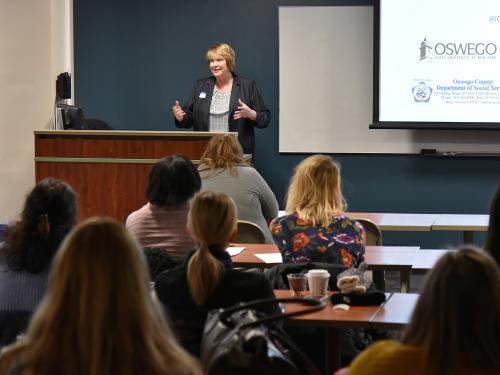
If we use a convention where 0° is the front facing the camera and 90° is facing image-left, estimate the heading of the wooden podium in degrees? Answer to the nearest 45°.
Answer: approximately 0°

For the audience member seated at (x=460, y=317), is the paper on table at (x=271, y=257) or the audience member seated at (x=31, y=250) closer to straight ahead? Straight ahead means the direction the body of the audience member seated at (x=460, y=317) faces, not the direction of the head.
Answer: the paper on table

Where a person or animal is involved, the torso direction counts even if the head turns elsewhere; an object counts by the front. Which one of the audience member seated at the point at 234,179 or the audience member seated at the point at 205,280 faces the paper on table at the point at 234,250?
the audience member seated at the point at 205,280

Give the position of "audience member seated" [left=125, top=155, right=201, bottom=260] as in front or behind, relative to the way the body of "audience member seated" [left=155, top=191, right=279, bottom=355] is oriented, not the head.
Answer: in front

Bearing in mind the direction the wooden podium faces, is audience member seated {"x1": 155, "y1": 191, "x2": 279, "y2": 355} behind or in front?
in front

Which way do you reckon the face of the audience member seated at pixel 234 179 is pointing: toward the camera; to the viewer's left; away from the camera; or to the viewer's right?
away from the camera

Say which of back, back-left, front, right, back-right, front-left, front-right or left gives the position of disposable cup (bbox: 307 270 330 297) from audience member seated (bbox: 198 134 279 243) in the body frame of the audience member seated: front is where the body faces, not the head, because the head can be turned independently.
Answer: back

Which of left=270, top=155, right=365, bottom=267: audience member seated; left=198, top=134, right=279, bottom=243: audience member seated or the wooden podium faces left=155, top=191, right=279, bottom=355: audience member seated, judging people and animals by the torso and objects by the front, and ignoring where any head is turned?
the wooden podium

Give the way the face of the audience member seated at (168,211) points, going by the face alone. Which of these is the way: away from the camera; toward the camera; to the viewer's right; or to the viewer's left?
away from the camera

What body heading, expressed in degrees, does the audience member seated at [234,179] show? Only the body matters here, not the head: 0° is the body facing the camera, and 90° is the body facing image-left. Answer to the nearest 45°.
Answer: approximately 180°

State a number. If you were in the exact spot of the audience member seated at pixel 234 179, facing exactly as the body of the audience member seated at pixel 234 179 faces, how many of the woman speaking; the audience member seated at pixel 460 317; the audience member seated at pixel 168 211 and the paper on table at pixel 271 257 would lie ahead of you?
1

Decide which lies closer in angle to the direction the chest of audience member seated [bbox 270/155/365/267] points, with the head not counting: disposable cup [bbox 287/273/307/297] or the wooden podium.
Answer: the wooden podium

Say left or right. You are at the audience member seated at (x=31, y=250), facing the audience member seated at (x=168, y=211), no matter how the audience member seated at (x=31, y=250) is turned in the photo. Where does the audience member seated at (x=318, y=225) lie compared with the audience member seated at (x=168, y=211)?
right

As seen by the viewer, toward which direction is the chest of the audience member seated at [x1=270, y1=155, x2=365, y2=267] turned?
away from the camera

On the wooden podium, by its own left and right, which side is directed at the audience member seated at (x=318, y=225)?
front

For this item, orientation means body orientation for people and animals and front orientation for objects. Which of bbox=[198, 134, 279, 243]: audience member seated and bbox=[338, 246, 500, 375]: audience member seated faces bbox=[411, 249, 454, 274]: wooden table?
bbox=[338, 246, 500, 375]: audience member seated

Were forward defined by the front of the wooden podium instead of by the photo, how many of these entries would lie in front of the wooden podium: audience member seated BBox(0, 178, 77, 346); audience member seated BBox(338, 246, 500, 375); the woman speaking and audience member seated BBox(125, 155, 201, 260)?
3
